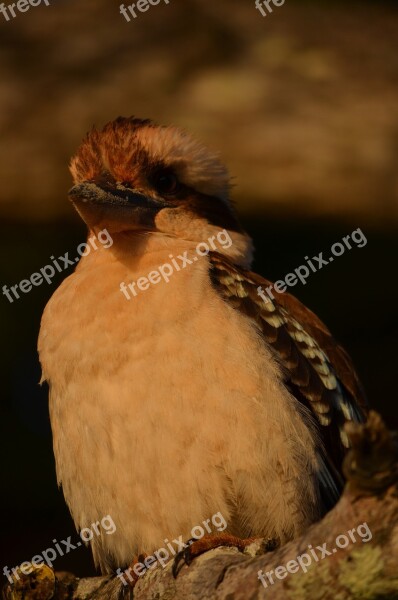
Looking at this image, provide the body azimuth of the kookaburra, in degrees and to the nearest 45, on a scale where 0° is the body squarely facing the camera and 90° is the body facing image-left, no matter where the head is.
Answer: approximately 45°
